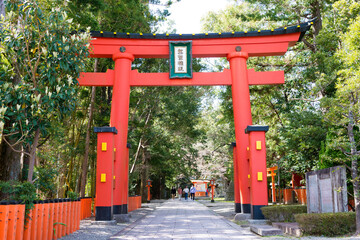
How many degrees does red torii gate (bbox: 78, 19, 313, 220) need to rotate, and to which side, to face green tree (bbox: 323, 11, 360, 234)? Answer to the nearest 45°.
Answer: approximately 45° to its left

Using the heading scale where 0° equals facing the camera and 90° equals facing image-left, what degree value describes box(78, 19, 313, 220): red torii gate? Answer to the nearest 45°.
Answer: approximately 0°

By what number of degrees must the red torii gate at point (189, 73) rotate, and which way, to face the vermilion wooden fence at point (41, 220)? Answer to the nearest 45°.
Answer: approximately 45° to its right

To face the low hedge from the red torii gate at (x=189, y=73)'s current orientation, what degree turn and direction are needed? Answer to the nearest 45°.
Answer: approximately 45° to its left

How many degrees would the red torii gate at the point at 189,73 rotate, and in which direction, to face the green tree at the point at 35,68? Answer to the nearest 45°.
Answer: approximately 45° to its right

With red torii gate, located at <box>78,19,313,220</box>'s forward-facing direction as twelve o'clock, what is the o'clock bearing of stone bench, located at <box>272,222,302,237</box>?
The stone bench is roughly at 11 o'clock from the red torii gate.
